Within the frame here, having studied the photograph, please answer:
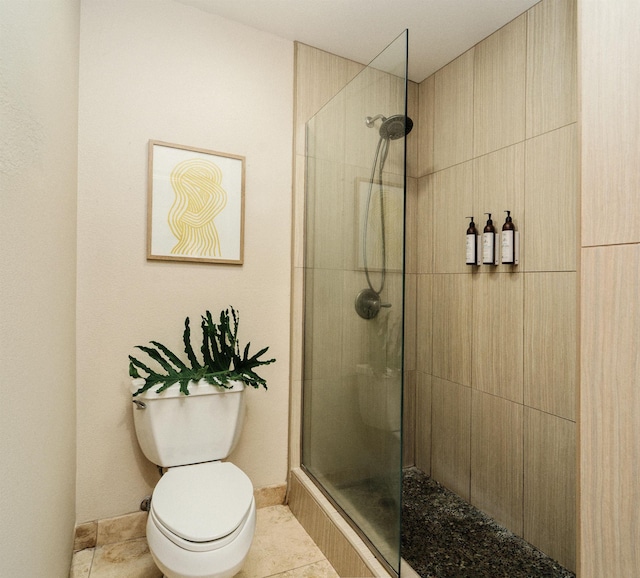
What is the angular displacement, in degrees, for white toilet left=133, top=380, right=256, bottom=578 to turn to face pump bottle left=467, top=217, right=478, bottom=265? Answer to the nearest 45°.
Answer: approximately 90° to its left

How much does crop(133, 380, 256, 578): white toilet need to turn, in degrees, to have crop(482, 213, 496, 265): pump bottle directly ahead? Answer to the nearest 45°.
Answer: approximately 90° to its left

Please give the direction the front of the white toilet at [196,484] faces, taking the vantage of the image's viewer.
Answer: facing the viewer

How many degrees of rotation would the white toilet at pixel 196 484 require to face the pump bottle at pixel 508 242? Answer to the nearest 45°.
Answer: approximately 90° to its left

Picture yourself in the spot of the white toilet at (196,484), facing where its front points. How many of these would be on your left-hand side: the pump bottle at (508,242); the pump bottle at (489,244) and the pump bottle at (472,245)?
3
